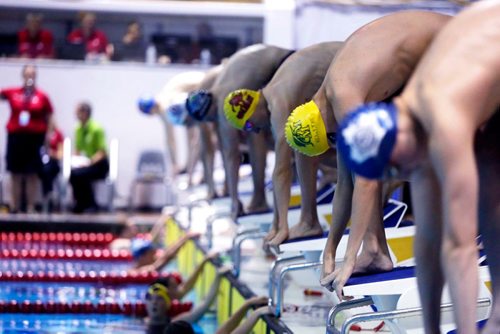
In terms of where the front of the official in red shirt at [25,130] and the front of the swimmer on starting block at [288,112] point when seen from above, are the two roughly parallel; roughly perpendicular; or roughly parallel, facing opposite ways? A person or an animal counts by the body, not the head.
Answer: roughly perpendicular

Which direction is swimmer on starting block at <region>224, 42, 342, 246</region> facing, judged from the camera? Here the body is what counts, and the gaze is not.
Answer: to the viewer's left

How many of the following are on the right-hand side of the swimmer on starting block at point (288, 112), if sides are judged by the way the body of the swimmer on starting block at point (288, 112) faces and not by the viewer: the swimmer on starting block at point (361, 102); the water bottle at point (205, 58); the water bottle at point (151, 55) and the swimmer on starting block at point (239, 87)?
3

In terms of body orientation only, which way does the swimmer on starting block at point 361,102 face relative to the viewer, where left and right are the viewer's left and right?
facing to the left of the viewer

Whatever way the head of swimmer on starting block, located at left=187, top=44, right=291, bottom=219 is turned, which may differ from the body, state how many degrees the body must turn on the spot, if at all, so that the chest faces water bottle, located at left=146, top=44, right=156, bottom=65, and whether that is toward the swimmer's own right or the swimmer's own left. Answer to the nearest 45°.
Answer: approximately 90° to the swimmer's own right

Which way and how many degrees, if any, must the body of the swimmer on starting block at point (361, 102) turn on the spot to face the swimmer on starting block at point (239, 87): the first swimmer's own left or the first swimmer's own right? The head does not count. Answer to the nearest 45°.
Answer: approximately 90° to the first swimmer's own right
